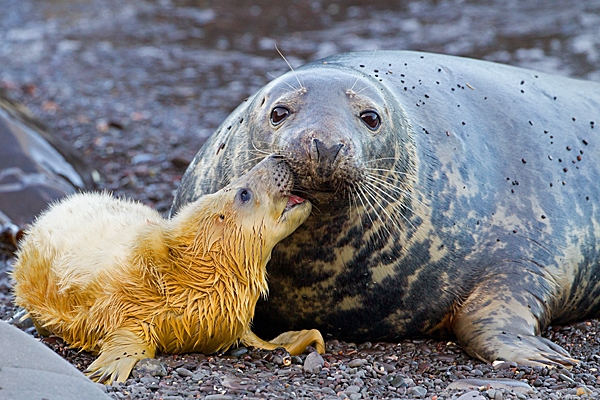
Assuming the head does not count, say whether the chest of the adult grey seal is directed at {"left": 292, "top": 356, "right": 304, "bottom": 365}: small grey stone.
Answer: yes

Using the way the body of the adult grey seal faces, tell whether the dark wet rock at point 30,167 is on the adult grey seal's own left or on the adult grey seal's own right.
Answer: on the adult grey seal's own right

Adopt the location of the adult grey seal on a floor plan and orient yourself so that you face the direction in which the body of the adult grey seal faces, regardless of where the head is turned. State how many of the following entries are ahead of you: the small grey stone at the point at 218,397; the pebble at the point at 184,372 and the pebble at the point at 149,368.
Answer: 3

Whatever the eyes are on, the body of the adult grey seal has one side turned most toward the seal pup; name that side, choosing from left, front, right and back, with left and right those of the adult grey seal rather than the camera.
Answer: front

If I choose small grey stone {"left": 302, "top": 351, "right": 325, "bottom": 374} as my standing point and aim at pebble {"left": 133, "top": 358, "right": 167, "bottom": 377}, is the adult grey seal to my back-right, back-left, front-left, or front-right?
back-right

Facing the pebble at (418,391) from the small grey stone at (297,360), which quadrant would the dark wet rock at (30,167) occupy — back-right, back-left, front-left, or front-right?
back-left

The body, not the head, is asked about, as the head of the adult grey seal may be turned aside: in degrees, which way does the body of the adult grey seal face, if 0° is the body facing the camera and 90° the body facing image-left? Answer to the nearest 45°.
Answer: approximately 45°

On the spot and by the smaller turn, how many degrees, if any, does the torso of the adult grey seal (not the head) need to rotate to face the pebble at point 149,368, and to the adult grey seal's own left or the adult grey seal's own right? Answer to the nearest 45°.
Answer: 0° — it already faces it
